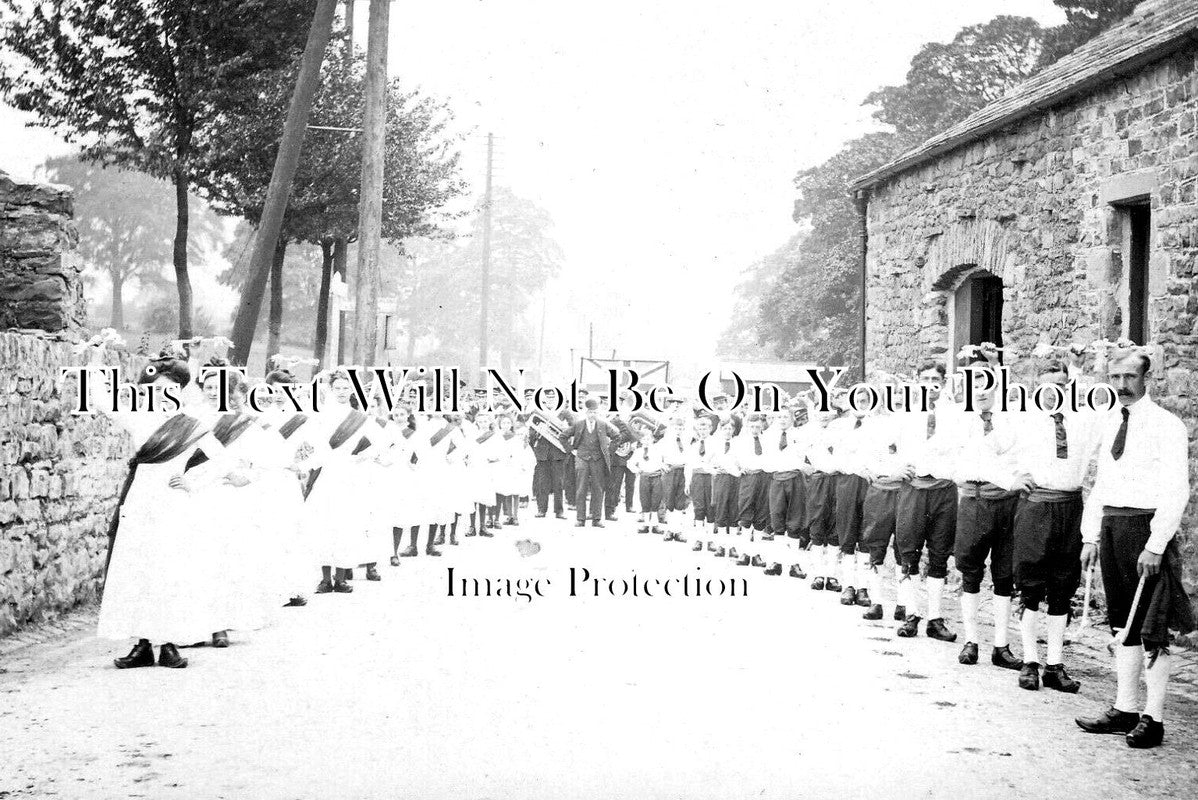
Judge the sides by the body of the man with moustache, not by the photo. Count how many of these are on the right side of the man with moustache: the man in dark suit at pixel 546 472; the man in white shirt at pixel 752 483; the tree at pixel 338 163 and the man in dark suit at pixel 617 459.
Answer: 4

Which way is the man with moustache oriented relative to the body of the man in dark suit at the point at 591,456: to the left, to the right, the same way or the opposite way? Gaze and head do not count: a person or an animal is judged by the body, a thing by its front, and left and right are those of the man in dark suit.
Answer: to the right

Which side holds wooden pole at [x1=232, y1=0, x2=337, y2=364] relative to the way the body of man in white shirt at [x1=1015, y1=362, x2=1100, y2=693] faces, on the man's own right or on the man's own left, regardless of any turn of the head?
on the man's own right

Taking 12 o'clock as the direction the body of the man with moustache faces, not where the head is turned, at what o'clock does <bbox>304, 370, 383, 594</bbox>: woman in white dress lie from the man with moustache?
The woman in white dress is roughly at 2 o'clock from the man with moustache.

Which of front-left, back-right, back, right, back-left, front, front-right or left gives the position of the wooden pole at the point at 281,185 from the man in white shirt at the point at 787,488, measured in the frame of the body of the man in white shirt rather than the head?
right

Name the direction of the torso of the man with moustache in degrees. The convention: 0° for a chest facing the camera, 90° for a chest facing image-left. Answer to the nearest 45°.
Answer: approximately 45°

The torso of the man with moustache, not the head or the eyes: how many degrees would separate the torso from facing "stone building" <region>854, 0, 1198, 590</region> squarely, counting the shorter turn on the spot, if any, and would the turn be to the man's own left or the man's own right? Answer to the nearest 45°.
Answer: approximately 135° to the man's own right

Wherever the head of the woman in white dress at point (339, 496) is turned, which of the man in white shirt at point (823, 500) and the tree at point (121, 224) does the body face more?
the man in white shirt

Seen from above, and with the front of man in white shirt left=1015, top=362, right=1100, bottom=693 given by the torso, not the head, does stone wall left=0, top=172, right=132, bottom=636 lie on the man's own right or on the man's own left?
on the man's own right

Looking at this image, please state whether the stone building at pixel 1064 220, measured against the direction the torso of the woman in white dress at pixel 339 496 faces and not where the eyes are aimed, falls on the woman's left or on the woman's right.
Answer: on the woman's left
